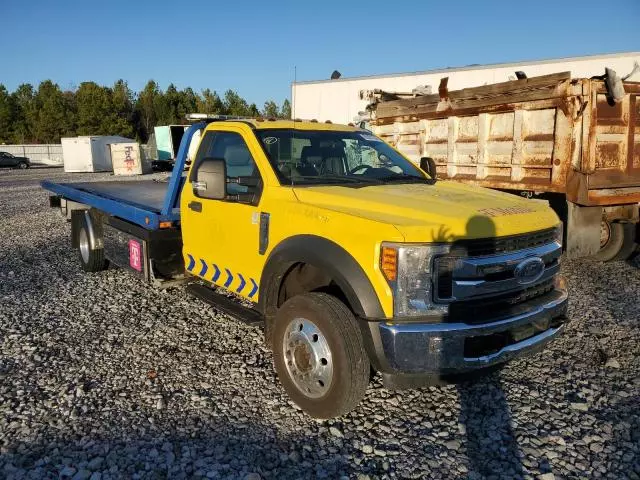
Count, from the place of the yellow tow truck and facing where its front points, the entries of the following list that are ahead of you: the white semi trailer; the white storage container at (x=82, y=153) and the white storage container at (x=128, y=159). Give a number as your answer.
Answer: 0

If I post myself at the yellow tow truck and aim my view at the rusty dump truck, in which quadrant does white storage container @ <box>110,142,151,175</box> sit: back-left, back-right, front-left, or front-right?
front-left

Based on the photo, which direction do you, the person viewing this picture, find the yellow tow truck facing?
facing the viewer and to the right of the viewer

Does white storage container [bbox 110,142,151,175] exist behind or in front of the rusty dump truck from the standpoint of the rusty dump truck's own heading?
in front

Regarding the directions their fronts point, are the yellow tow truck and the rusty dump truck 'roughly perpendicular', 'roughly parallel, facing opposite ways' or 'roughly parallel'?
roughly parallel, facing opposite ways

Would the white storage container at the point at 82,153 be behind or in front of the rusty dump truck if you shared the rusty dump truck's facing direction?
in front

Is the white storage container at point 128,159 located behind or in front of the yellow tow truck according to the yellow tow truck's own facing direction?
behind

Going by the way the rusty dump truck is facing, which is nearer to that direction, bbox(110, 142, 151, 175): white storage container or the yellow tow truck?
the white storage container

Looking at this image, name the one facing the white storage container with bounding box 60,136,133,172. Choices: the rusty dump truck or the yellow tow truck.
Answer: the rusty dump truck

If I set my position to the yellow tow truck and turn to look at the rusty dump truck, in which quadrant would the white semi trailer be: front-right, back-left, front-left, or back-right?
front-left

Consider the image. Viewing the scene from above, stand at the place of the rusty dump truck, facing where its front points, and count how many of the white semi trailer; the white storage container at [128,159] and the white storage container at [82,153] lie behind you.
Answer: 0

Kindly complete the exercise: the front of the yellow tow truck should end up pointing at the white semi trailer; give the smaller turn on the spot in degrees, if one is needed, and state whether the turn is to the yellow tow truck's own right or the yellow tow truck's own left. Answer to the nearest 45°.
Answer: approximately 135° to the yellow tow truck's own left

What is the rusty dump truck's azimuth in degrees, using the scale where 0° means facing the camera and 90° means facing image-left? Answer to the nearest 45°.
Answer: approximately 135°

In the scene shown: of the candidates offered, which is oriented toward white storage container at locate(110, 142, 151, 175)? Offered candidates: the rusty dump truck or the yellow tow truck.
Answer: the rusty dump truck

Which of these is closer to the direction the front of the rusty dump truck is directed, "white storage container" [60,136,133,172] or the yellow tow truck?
the white storage container
